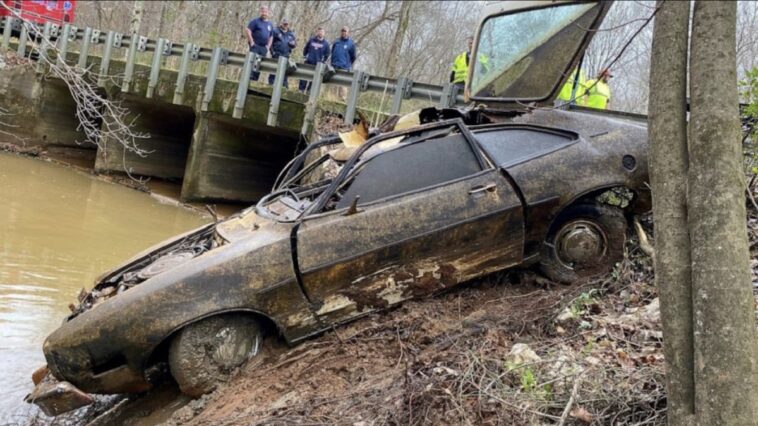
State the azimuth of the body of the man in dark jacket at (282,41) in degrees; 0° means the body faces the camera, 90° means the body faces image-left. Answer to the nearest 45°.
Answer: approximately 0°

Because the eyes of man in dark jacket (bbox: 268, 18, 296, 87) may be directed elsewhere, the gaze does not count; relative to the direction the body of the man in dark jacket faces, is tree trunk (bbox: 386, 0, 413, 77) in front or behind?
behind

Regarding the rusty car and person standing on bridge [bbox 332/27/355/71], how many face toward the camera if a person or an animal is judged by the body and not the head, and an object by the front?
1

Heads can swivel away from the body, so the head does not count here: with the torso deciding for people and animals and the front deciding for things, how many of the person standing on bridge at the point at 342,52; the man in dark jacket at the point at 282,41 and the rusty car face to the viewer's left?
1

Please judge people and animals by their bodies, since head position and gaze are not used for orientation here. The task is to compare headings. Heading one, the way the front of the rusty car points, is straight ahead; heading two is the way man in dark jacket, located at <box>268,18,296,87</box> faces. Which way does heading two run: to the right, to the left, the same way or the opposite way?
to the left

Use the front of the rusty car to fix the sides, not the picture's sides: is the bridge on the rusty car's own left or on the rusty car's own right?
on the rusty car's own right

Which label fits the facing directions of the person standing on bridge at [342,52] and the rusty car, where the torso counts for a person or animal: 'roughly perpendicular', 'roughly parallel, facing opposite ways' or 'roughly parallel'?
roughly perpendicular

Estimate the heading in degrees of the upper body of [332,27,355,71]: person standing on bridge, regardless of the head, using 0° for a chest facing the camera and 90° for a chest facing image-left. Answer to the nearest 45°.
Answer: approximately 0°

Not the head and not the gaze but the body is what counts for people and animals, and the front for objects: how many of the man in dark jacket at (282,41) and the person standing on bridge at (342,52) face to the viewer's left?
0

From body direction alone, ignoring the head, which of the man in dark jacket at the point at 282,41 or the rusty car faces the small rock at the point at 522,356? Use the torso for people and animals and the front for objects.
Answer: the man in dark jacket

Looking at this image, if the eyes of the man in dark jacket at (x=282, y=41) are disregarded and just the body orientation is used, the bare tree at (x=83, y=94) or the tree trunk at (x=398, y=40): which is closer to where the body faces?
the bare tree

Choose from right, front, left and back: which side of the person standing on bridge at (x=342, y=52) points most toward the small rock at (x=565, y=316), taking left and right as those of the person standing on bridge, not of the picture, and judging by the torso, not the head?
front

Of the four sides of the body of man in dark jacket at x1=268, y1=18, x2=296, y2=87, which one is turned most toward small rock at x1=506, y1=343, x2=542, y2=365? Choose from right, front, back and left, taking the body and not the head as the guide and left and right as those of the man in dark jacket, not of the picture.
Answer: front

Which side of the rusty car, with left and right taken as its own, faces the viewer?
left
